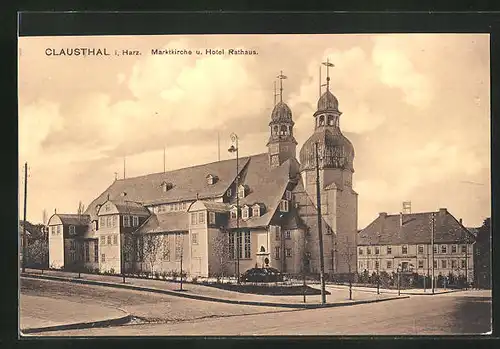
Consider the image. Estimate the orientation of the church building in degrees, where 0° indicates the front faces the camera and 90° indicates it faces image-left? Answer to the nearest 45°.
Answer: approximately 315°
